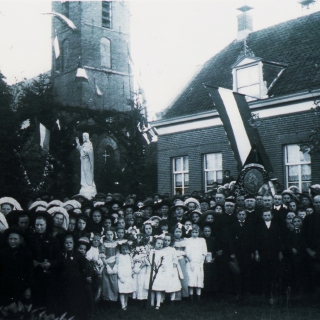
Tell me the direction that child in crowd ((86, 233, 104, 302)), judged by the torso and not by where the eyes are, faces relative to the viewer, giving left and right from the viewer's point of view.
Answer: facing the viewer

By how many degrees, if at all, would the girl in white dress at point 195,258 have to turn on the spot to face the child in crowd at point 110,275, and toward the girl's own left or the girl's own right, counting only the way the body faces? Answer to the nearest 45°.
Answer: approximately 90° to the girl's own right

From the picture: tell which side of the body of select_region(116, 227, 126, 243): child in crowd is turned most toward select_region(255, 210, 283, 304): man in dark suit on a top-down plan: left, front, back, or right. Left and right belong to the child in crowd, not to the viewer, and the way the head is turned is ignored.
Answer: left

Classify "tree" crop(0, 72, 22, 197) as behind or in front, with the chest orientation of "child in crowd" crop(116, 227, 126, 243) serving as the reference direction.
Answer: behind

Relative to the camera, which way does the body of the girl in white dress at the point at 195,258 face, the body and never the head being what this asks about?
toward the camera

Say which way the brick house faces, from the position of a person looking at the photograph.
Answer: facing the viewer and to the left of the viewer

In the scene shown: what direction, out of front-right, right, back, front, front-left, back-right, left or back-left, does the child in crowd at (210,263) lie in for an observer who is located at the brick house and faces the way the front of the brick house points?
front-left

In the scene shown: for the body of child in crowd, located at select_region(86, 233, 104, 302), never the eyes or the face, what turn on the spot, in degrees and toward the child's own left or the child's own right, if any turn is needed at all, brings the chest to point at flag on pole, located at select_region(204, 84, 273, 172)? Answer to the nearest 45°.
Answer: approximately 135° to the child's own left

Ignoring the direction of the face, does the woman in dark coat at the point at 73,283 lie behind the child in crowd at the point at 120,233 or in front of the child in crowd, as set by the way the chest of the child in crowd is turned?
in front

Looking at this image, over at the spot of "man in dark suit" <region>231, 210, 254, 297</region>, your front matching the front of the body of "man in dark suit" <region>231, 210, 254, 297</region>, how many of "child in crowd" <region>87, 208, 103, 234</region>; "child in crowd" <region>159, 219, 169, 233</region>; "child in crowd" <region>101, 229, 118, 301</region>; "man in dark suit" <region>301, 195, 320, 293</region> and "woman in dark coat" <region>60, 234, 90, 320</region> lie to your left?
1

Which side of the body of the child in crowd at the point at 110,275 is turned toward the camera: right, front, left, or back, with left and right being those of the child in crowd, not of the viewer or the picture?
front

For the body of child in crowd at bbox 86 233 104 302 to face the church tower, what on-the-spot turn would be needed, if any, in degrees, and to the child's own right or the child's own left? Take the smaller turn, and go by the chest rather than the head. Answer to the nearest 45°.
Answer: approximately 180°
